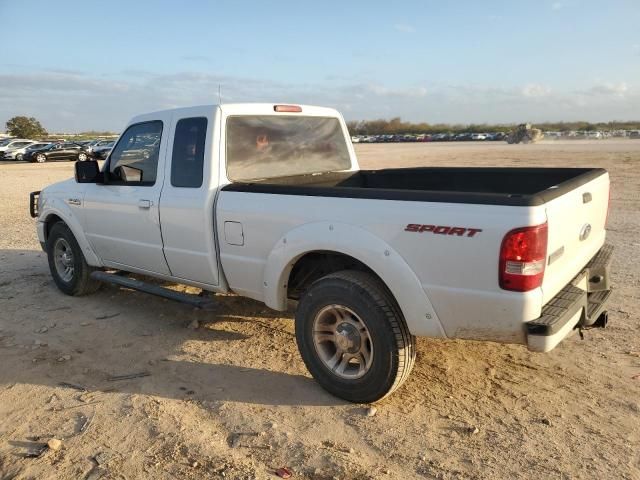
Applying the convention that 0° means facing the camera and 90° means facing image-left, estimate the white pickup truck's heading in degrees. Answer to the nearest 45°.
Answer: approximately 135°

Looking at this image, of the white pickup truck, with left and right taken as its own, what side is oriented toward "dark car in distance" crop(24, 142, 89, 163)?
front
